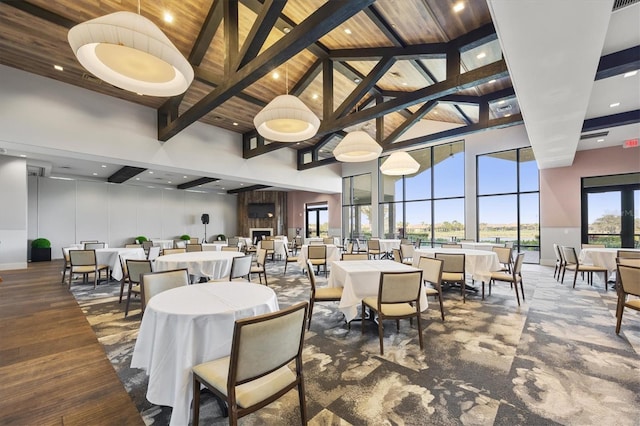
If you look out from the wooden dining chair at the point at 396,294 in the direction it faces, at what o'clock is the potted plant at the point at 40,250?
The potted plant is roughly at 11 o'clock from the wooden dining chair.

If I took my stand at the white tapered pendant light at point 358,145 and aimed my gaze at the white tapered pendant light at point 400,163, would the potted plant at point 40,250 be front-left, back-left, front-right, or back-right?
back-left

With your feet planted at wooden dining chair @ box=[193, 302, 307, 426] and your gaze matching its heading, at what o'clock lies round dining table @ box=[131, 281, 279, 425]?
The round dining table is roughly at 12 o'clock from the wooden dining chair.

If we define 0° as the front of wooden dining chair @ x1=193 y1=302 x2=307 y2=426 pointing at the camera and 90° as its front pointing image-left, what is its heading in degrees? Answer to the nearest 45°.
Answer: approximately 135°

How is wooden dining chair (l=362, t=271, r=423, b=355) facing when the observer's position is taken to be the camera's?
facing away from the viewer and to the left of the viewer

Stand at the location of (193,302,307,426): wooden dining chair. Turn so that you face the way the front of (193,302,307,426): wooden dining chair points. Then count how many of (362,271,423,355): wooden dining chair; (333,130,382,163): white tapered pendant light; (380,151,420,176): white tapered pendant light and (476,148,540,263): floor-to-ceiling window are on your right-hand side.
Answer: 4

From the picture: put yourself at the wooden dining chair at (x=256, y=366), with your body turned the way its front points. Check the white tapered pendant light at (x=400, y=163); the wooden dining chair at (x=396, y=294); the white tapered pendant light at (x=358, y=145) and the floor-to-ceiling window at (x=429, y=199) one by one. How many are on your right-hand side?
4

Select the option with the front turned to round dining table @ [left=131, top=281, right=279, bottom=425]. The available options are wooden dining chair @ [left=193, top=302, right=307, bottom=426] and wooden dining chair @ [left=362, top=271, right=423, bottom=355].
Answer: wooden dining chair @ [left=193, top=302, right=307, bottom=426]

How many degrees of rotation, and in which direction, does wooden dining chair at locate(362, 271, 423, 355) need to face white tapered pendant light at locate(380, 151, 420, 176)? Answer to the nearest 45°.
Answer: approximately 45° to its right
